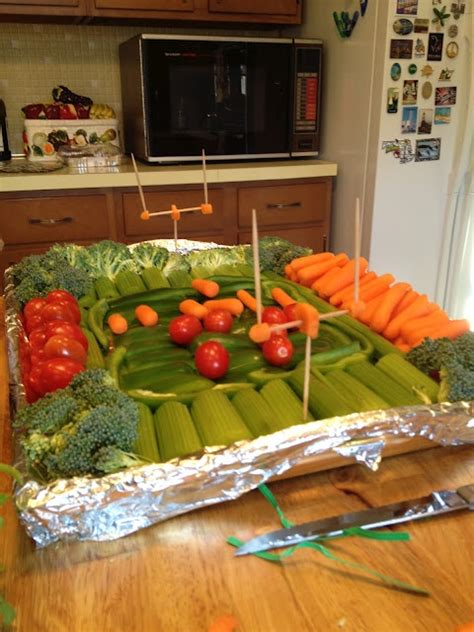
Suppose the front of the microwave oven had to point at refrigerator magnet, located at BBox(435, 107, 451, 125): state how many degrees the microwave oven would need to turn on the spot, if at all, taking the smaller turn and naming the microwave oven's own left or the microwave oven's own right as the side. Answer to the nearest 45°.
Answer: approximately 90° to the microwave oven's own left

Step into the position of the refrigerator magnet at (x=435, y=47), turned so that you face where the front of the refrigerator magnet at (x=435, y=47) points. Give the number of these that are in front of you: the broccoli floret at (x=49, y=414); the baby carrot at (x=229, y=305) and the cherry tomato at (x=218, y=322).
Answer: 3

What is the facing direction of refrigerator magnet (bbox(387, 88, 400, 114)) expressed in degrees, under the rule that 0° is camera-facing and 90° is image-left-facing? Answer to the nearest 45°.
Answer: approximately 0°

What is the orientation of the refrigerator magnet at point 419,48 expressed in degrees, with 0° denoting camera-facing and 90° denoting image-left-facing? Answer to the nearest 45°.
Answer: approximately 0°

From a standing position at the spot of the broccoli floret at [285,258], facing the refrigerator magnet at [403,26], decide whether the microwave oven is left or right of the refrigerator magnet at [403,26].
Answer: left
